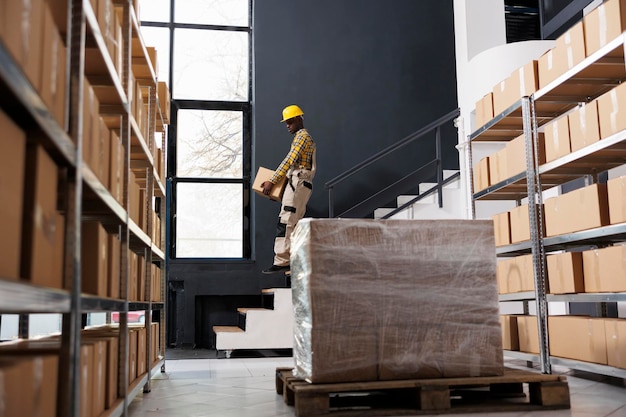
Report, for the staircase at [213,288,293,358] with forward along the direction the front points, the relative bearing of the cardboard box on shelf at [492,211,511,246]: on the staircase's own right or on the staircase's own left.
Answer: on the staircase's own left

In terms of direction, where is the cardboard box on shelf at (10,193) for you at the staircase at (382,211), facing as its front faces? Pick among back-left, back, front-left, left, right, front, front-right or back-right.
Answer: left

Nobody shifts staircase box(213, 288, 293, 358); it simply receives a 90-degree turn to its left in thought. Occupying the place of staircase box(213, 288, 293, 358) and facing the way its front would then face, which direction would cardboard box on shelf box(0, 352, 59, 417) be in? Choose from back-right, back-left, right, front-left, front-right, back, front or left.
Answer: front

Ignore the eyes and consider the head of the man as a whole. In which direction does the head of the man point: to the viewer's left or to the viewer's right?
to the viewer's left

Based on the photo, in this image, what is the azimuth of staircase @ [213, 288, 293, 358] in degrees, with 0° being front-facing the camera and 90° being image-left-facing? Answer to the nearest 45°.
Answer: approximately 90°

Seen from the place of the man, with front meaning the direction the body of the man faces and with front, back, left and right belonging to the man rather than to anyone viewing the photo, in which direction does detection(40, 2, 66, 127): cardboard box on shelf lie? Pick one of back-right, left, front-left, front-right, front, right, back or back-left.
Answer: left

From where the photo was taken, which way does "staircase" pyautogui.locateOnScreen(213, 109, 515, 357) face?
to the viewer's left

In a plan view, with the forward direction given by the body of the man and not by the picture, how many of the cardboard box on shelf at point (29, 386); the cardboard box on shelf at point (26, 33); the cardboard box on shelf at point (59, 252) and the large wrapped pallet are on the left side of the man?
4

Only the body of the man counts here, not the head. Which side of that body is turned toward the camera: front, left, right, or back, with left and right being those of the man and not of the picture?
left

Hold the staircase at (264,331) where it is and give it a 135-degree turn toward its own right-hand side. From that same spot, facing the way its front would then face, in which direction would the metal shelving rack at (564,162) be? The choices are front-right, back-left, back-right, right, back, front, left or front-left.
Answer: right

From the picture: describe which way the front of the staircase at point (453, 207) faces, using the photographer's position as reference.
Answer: facing to the left of the viewer
